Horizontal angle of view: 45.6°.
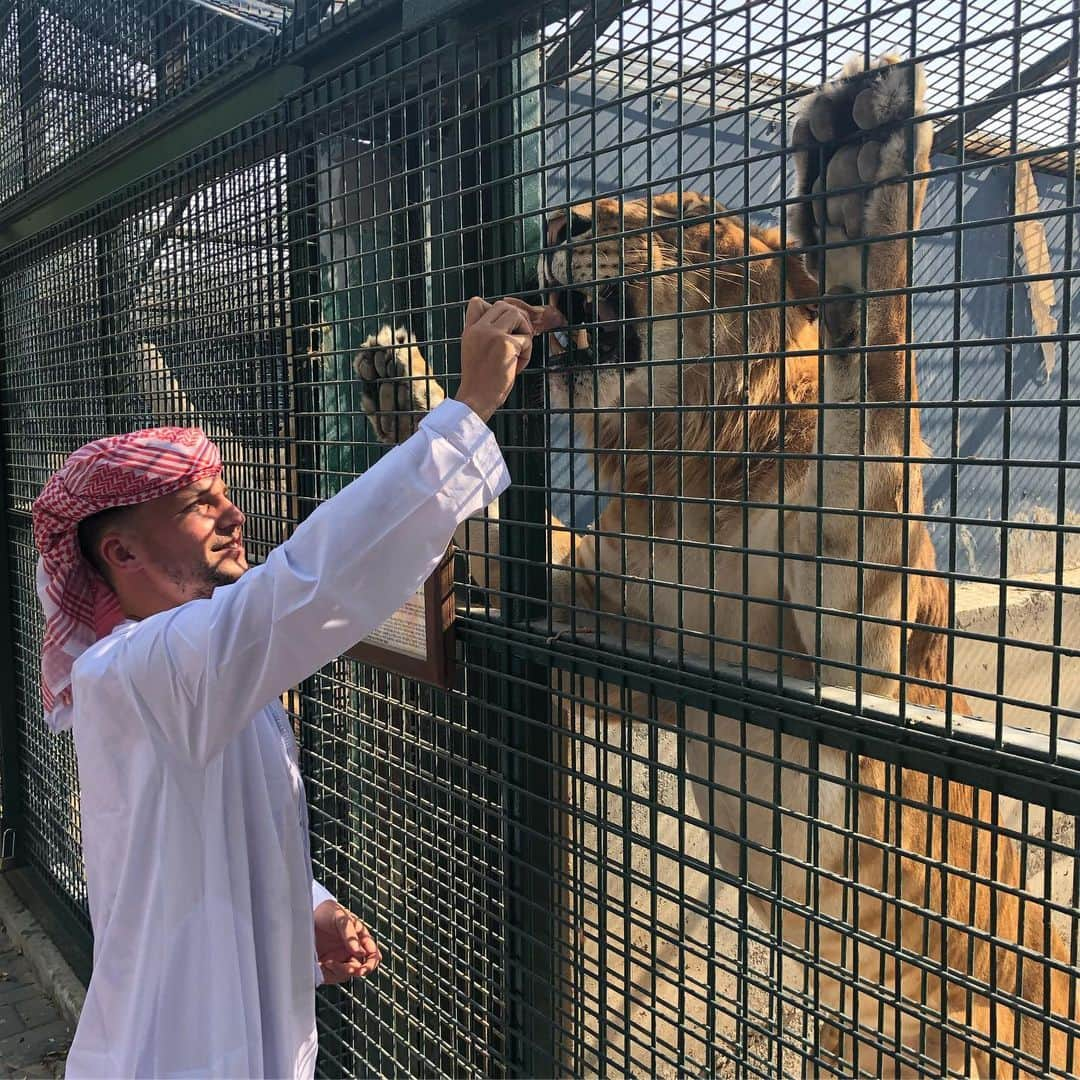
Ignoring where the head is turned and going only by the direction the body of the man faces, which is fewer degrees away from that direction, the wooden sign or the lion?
the lion

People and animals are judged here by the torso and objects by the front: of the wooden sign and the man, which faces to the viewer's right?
the man

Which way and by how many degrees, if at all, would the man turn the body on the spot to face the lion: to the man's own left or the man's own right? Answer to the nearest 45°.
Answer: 0° — they already face it

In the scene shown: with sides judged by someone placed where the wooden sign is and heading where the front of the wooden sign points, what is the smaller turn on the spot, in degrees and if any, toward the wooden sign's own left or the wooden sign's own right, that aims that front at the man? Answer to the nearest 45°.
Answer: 0° — it already faces them

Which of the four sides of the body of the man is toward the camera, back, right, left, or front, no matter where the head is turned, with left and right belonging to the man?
right

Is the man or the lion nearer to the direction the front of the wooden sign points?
the man

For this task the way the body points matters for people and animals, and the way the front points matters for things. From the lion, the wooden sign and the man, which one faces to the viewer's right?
the man

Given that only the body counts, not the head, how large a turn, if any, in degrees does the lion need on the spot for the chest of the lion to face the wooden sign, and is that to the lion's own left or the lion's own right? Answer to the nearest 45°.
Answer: approximately 45° to the lion's own right
